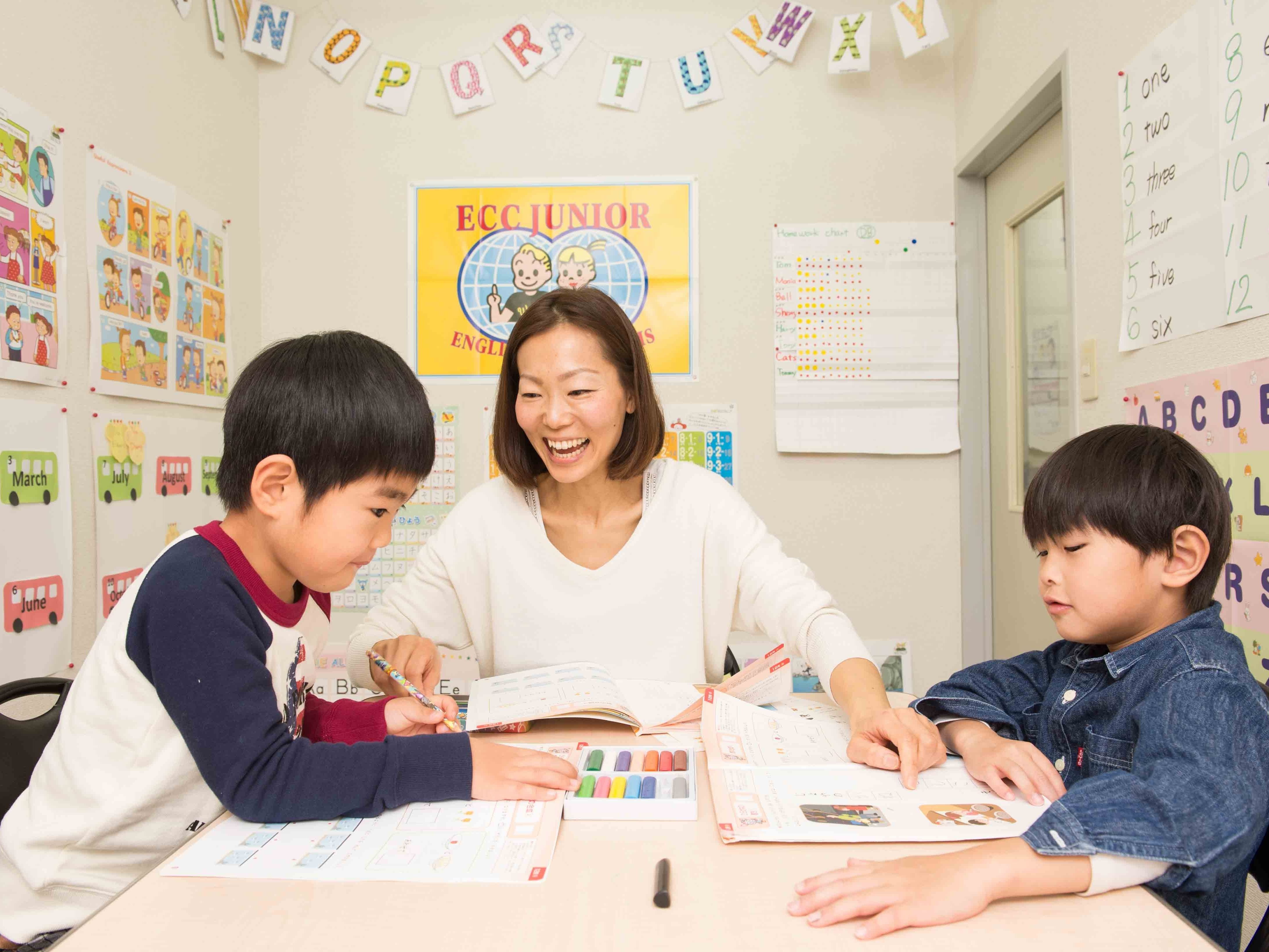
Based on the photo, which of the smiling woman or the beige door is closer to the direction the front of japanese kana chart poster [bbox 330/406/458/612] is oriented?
the smiling woman

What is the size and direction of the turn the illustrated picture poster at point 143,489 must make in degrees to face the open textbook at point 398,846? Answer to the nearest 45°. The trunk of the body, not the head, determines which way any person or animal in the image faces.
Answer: approximately 45° to its right

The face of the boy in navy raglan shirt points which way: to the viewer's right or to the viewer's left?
to the viewer's right

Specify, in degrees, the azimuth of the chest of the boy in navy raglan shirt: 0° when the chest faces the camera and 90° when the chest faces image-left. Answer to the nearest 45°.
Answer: approximately 270°

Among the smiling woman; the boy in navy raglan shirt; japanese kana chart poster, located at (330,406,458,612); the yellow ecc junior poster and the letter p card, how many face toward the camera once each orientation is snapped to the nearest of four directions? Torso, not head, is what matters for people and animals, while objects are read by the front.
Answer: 4

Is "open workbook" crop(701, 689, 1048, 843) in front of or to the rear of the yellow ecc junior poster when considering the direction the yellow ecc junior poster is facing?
in front

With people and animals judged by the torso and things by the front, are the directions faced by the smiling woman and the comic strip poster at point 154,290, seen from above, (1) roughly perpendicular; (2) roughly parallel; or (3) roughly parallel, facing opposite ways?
roughly perpendicular

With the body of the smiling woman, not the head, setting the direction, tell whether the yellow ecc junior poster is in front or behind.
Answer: behind

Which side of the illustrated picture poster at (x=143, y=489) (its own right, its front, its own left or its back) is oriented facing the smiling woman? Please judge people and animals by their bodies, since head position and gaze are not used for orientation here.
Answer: front

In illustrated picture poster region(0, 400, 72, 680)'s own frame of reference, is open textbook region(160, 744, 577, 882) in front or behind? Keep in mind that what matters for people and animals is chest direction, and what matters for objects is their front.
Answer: in front

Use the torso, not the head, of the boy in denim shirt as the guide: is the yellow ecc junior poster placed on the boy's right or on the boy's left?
on the boy's right
